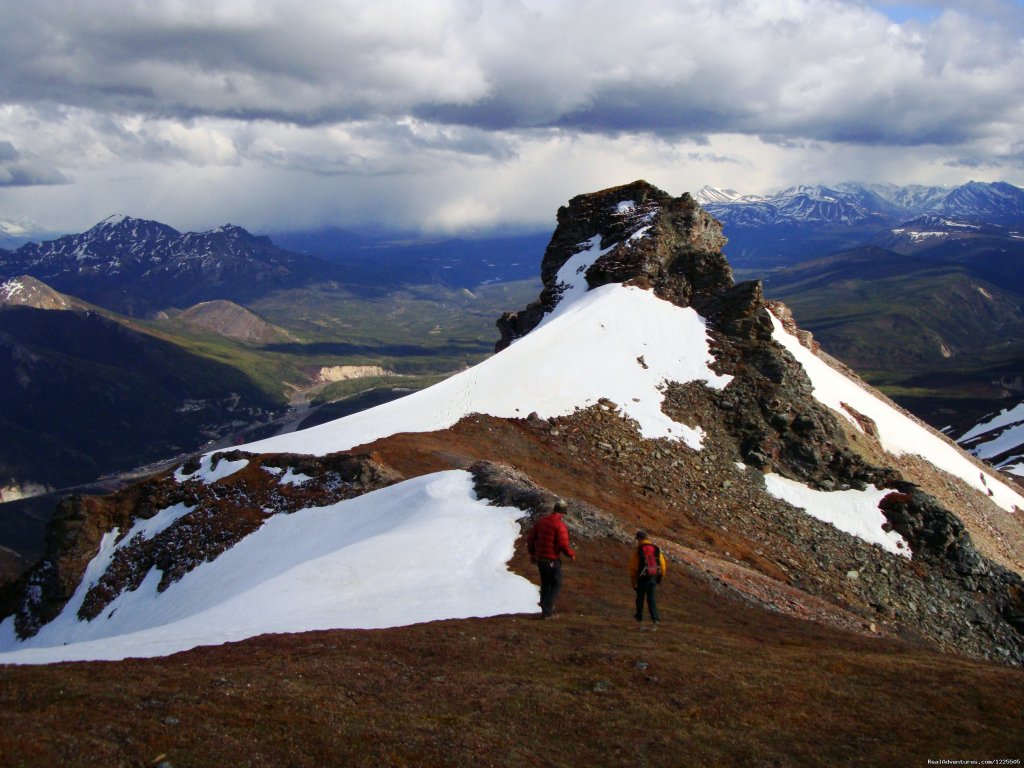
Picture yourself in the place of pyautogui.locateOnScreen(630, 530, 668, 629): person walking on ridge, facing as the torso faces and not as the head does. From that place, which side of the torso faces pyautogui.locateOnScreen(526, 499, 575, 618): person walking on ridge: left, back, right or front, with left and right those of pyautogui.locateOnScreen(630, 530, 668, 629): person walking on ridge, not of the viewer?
left

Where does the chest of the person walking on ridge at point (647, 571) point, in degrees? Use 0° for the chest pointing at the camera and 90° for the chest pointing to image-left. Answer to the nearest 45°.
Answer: approximately 180°
